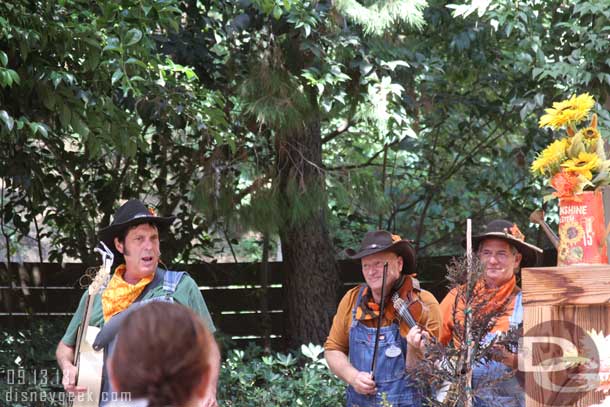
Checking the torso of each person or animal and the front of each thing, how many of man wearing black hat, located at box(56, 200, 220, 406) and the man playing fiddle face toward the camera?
2

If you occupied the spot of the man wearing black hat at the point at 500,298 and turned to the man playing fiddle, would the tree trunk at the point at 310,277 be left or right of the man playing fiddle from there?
right

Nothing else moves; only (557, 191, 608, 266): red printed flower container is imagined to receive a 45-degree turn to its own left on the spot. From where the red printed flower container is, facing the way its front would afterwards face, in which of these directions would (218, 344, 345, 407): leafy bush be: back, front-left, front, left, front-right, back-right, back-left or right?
back

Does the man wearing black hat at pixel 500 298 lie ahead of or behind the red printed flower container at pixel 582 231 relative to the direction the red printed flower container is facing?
behind

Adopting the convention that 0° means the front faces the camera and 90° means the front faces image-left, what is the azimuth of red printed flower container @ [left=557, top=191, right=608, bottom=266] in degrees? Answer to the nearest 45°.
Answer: approximately 0°

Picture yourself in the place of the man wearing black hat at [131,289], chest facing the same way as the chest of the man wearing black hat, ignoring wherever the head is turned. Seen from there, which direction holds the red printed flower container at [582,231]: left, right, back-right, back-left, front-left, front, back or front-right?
front-left

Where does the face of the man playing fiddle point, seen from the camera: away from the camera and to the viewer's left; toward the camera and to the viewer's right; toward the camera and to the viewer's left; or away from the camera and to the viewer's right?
toward the camera and to the viewer's left

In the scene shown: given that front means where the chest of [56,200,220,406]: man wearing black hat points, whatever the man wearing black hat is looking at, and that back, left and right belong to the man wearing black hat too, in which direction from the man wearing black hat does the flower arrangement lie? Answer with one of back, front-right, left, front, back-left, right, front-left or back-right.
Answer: front-left

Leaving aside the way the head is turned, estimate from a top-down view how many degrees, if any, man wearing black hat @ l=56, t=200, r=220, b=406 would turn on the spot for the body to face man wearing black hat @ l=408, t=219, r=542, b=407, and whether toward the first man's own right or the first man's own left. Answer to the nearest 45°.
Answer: approximately 90° to the first man's own left

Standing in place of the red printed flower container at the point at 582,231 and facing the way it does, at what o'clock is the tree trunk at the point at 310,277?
The tree trunk is roughly at 5 o'clock from the red printed flower container.
